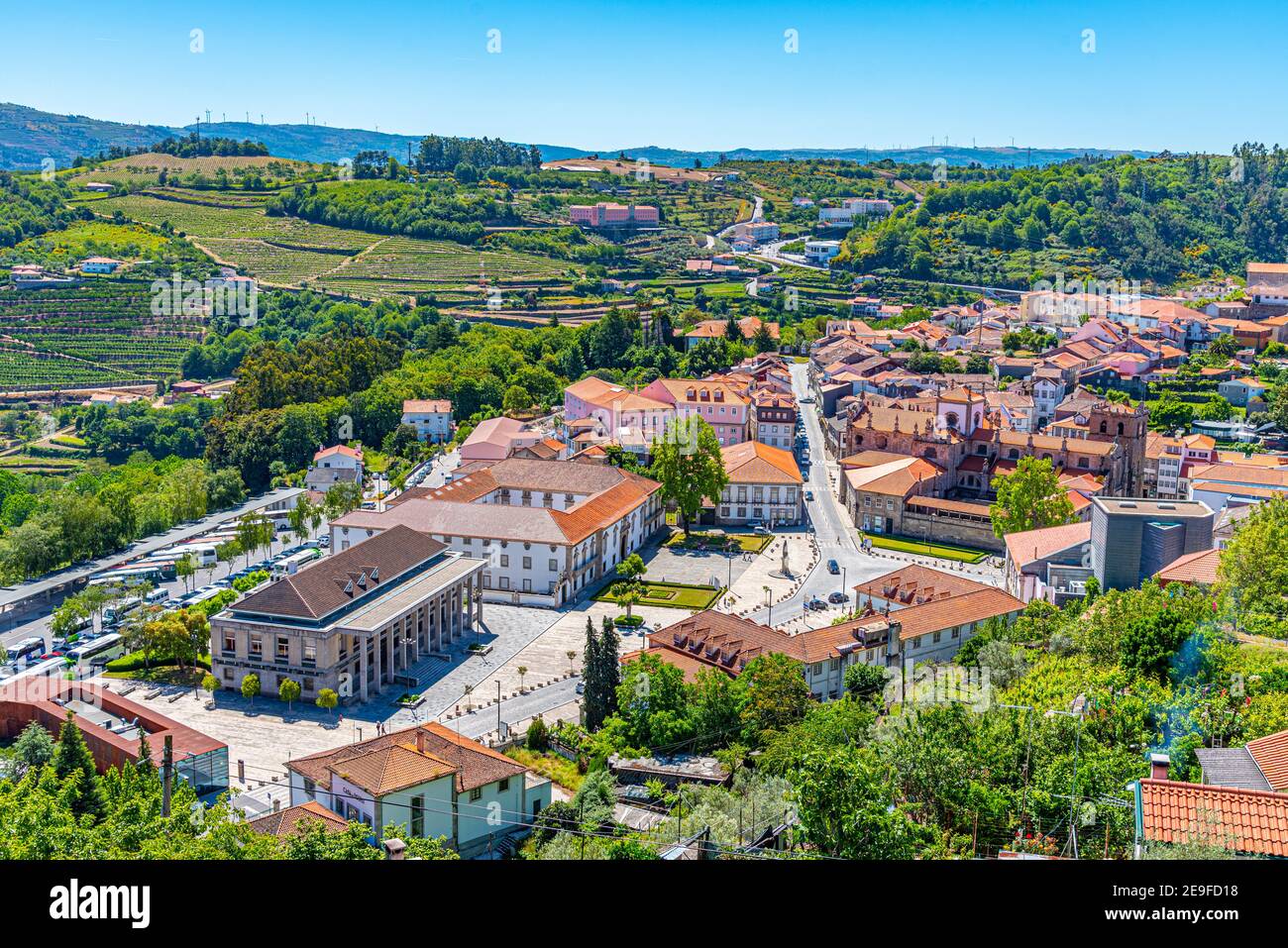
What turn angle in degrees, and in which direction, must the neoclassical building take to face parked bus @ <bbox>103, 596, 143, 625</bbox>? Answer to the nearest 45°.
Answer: approximately 180°

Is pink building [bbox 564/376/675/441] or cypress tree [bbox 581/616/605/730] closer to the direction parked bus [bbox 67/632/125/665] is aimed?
the cypress tree

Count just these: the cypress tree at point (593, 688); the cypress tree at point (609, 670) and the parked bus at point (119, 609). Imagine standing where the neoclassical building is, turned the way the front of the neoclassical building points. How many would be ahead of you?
2

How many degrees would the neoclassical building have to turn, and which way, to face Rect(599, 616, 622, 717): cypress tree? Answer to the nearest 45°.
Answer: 0° — it already faces it

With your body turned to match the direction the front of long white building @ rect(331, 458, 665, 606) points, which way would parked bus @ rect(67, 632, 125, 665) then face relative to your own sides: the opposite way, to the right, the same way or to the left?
to the right

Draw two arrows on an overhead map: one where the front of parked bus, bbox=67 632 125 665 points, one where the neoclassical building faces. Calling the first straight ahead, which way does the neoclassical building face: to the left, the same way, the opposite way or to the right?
to the left

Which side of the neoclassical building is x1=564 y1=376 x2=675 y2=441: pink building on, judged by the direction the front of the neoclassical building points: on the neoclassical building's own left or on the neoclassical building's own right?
on the neoclassical building's own left

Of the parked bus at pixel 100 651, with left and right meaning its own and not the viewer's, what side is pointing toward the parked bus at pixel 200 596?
back

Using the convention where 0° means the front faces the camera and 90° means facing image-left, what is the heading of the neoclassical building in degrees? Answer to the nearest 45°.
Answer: approximately 315°

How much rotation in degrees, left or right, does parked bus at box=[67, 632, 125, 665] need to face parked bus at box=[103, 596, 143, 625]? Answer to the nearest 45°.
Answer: approximately 135° to its right

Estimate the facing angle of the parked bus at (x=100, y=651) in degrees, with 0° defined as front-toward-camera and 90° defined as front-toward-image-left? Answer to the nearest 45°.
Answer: approximately 45°

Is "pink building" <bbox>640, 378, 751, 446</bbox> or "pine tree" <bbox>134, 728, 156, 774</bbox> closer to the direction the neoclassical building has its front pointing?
the pine tree
